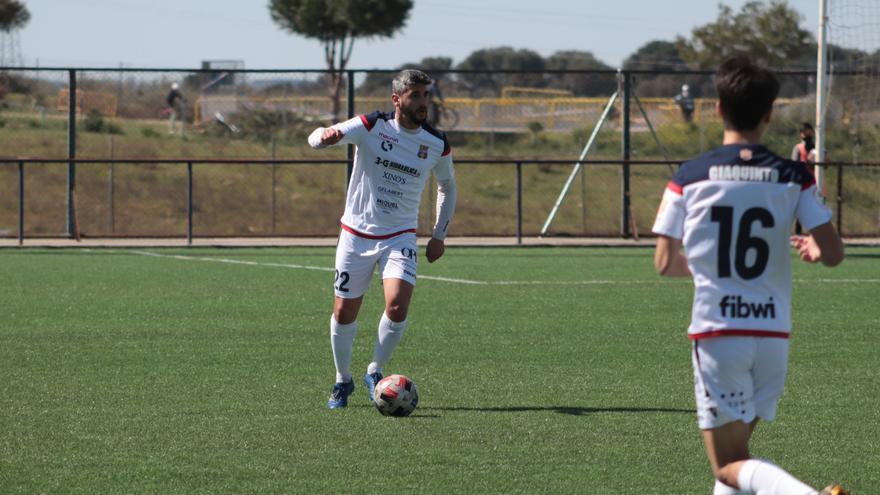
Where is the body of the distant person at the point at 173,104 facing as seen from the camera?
toward the camera

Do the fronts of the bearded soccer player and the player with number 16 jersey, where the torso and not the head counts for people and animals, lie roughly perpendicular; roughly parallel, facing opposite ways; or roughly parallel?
roughly parallel, facing opposite ways

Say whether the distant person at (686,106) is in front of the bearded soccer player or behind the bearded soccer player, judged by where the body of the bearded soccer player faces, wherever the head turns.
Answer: behind

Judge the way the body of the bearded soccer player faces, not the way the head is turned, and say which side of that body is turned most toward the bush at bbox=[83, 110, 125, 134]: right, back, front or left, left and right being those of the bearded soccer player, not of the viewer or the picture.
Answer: back

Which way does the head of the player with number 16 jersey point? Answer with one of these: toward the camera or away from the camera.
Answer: away from the camera

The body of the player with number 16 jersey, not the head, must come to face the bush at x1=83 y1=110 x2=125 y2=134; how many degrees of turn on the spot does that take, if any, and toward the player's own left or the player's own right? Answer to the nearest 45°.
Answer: approximately 45° to the player's own left

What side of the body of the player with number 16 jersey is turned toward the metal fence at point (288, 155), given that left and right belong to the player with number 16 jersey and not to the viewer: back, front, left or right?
front

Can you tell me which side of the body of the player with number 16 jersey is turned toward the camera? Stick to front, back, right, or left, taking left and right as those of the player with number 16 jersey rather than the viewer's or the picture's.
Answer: back

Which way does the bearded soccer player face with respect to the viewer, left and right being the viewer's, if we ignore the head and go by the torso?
facing the viewer

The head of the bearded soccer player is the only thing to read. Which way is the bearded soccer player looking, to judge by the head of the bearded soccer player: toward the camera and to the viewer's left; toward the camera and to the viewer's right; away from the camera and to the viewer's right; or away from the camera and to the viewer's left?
toward the camera and to the viewer's right

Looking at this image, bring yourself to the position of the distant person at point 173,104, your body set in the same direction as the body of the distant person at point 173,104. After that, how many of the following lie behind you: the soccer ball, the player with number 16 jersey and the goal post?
0

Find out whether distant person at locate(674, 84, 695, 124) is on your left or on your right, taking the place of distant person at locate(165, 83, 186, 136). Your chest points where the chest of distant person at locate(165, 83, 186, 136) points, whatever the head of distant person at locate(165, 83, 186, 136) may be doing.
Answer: on your left

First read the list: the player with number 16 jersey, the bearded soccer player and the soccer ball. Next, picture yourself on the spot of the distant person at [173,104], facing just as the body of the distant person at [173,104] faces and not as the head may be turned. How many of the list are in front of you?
3

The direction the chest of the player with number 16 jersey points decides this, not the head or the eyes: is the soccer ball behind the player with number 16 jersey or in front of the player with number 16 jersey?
in front
